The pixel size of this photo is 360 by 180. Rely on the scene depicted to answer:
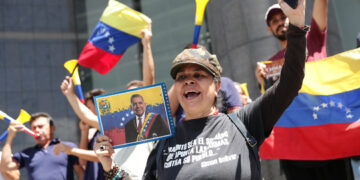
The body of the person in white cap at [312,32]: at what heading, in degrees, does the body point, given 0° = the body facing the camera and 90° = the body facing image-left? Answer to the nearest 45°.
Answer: approximately 0°
